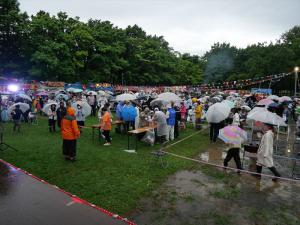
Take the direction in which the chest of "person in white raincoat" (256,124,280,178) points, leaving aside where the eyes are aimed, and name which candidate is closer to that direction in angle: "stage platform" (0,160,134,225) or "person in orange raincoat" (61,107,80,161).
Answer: the person in orange raincoat

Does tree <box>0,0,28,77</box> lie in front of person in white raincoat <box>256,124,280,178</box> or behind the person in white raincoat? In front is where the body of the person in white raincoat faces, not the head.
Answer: in front

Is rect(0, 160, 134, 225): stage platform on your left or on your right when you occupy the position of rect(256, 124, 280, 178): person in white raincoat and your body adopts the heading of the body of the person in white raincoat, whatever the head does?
on your left
